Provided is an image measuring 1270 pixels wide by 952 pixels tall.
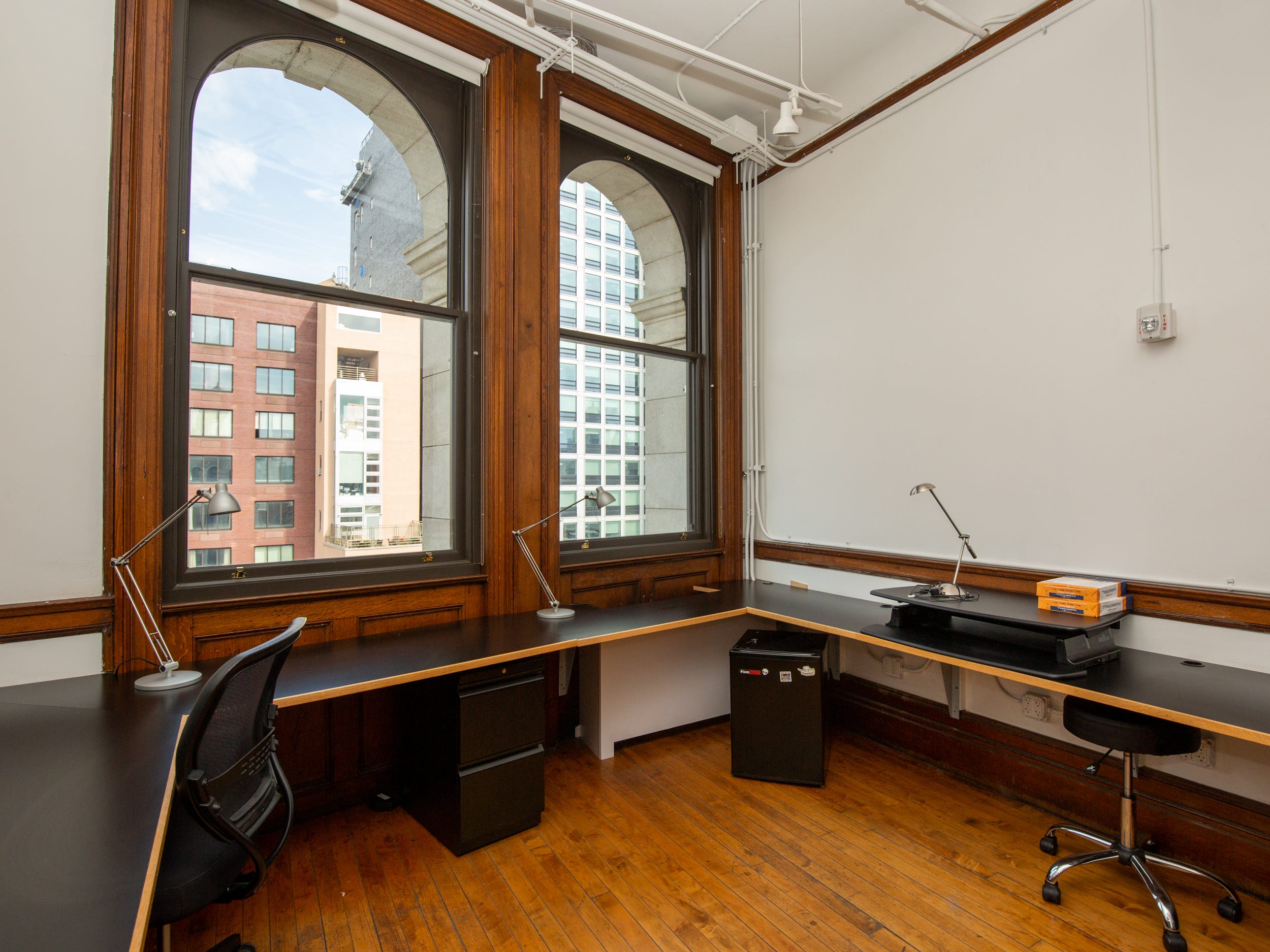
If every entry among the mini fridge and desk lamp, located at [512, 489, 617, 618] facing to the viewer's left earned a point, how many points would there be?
0

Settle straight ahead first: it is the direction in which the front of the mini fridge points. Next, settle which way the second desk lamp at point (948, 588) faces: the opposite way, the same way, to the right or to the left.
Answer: to the right

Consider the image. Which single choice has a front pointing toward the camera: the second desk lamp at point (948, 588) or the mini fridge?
the mini fridge

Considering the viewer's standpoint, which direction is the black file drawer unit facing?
facing the viewer and to the right of the viewer

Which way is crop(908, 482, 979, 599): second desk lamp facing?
to the viewer's left

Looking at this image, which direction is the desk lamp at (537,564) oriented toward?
to the viewer's right

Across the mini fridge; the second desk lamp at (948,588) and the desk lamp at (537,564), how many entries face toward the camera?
1

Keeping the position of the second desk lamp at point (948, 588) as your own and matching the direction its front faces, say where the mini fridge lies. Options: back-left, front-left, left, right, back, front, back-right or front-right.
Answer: front

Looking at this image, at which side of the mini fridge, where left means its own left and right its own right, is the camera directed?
front

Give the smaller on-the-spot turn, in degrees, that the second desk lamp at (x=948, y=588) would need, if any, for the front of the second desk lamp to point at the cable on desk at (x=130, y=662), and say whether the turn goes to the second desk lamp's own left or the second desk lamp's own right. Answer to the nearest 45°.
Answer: approximately 45° to the second desk lamp's own left
